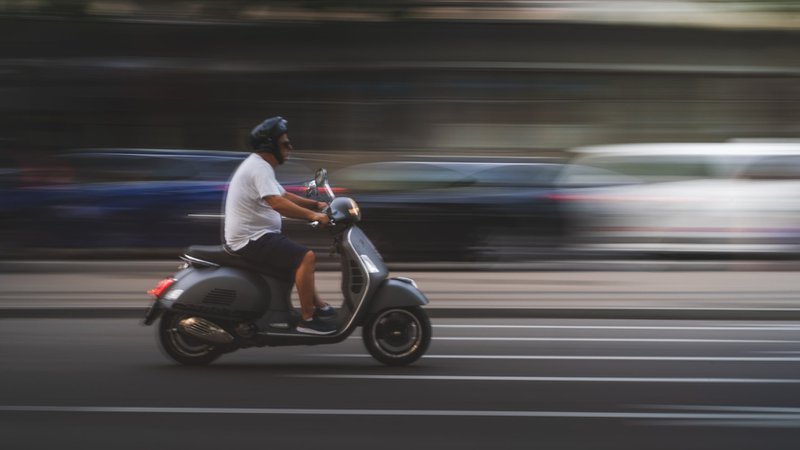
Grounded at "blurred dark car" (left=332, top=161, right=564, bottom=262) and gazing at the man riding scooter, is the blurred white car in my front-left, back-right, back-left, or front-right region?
back-left

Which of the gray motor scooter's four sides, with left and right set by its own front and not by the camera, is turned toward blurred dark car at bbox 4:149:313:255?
left

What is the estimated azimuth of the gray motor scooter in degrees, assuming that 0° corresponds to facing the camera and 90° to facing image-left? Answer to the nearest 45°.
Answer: approximately 270°

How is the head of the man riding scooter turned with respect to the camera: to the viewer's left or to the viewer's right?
to the viewer's right

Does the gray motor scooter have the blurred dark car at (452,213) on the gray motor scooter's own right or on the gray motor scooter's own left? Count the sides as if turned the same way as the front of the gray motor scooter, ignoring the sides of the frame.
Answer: on the gray motor scooter's own left

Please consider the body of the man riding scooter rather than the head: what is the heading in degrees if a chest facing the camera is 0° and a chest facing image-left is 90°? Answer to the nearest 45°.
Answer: approximately 270°

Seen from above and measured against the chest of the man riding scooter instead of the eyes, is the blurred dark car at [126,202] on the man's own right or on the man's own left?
on the man's own left

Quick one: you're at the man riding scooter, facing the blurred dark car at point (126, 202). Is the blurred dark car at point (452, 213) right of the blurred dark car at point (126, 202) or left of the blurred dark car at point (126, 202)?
right

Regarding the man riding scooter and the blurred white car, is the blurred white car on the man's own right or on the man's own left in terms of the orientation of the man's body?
on the man's own left
